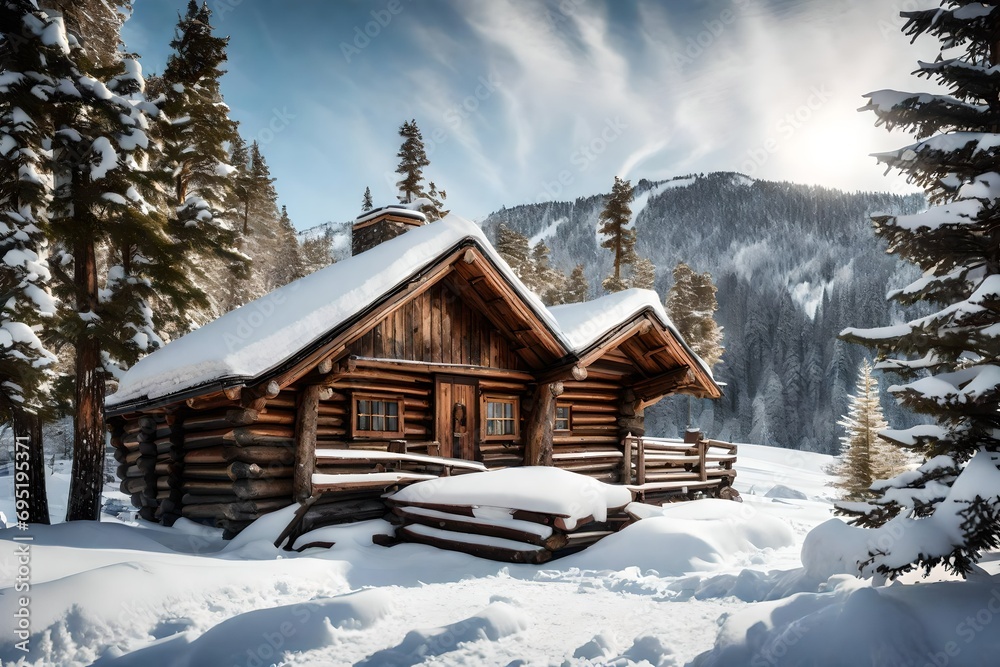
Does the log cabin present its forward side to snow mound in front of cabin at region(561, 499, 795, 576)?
yes

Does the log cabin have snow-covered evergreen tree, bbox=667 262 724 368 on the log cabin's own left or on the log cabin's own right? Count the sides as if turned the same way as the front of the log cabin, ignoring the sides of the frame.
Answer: on the log cabin's own left

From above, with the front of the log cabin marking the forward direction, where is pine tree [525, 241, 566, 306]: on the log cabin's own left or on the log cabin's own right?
on the log cabin's own left

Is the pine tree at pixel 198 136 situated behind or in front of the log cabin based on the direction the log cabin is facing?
behind

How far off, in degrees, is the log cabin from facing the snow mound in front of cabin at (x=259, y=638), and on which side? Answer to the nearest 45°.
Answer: approximately 45° to its right

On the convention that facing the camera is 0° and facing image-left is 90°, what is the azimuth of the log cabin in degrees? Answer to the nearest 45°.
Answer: approximately 315°

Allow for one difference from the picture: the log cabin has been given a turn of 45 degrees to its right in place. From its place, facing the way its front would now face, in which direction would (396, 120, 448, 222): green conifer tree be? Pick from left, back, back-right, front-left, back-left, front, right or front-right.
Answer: back

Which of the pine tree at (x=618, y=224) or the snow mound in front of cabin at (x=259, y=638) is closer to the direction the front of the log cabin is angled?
the snow mound in front of cabin

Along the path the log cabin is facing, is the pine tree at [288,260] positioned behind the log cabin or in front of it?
behind

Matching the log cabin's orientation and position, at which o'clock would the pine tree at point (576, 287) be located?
The pine tree is roughly at 8 o'clock from the log cabin.

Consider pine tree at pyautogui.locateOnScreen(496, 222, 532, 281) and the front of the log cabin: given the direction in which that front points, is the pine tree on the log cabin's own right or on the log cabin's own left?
on the log cabin's own left
